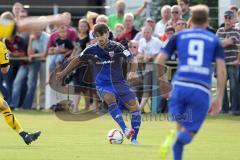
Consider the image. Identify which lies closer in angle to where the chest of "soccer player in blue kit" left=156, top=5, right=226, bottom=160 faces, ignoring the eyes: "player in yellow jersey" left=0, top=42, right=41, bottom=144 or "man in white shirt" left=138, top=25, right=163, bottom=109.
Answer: the man in white shirt

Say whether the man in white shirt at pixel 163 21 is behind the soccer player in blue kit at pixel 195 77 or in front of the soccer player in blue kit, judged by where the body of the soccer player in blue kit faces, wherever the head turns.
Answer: in front

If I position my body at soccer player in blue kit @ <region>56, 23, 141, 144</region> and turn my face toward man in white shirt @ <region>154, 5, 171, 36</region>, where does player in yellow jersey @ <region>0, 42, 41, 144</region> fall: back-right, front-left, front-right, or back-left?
back-left

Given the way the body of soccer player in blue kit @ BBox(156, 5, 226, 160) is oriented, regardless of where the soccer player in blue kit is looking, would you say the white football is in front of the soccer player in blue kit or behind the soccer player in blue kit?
in front

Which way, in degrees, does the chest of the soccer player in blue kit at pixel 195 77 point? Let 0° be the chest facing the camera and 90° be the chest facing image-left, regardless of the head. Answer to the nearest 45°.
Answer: approximately 180°

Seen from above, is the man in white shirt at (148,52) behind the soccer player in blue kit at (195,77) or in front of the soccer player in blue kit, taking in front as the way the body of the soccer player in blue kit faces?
in front

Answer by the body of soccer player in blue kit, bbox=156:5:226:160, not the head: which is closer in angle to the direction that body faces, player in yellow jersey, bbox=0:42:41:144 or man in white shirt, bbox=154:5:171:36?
the man in white shirt

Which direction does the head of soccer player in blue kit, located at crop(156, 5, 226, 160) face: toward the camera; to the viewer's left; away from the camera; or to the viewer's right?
away from the camera
